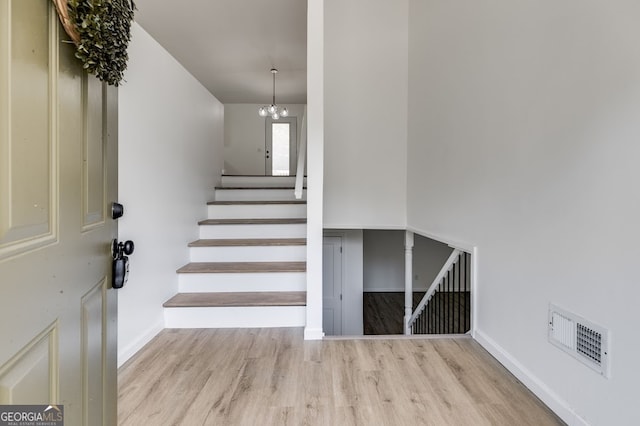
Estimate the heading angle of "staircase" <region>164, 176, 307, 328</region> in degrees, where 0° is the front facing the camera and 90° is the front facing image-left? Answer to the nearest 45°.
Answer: approximately 0°

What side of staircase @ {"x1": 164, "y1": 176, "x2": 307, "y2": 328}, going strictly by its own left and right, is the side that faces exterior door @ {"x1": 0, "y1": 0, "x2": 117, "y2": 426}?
front

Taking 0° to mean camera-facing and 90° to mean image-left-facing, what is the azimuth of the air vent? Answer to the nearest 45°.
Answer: approximately 45°

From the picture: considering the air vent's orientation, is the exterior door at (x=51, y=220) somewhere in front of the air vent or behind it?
in front

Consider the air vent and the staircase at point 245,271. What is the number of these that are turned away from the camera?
0
